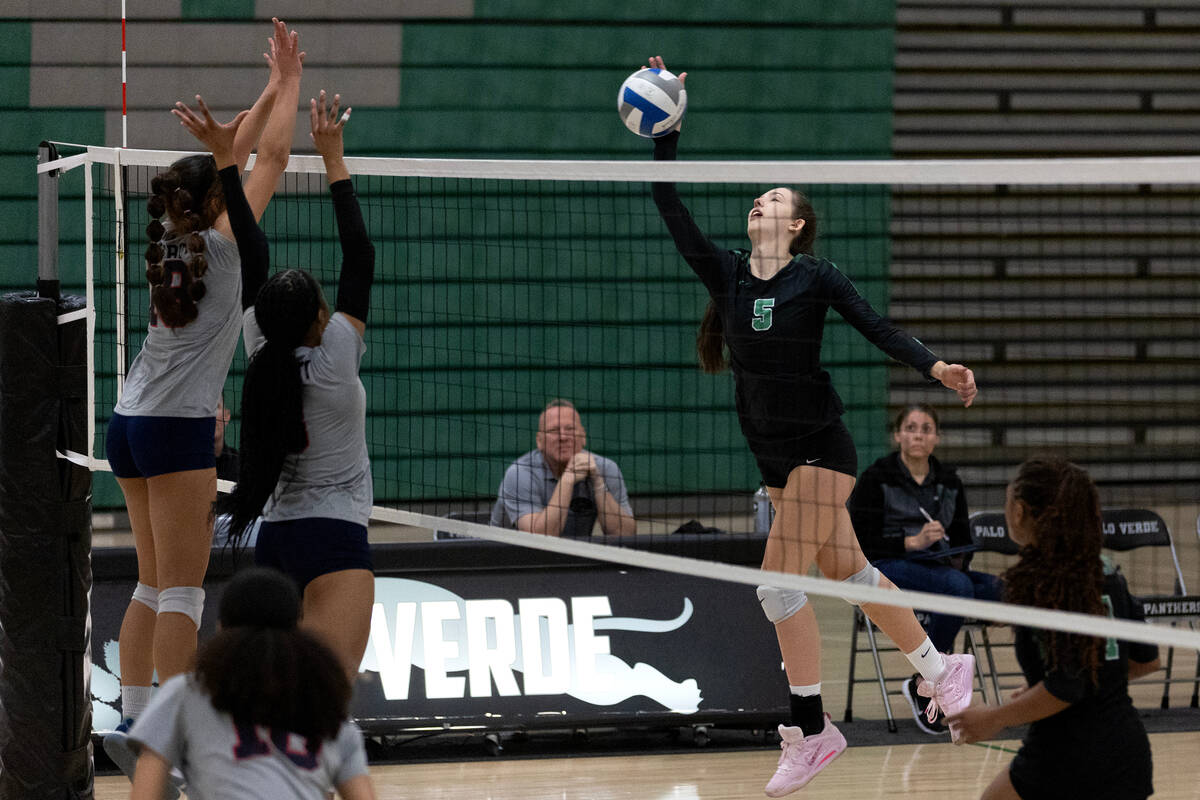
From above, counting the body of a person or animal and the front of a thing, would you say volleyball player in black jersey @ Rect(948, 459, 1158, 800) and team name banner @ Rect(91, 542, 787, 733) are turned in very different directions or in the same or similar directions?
very different directions

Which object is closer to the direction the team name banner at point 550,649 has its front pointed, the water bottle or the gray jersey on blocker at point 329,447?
the gray jersey on blocker

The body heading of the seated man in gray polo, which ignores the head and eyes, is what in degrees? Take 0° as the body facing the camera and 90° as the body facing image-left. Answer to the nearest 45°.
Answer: approximately 0°

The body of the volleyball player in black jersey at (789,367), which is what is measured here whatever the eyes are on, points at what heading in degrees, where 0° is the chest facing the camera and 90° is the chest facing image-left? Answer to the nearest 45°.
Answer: approximately 45°

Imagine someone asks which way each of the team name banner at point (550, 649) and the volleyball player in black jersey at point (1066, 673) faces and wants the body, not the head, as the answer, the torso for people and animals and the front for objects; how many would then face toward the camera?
1

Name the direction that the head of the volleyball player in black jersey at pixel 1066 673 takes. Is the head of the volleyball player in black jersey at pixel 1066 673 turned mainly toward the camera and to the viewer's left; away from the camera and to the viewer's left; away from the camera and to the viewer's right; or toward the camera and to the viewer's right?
away from the camera and to the viewer's left

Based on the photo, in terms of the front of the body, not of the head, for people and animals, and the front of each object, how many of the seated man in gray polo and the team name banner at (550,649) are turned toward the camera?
2

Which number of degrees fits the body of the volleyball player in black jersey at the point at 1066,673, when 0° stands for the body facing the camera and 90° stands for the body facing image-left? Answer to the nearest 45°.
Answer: approximately 135°

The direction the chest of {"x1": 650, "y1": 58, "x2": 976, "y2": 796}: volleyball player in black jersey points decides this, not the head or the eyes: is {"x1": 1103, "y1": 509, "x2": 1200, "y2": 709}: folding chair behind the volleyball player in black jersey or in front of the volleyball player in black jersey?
behind

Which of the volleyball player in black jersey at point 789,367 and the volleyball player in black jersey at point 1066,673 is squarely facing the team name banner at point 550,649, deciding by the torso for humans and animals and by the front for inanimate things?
the volleyball player in black jersey at point 1066,673
